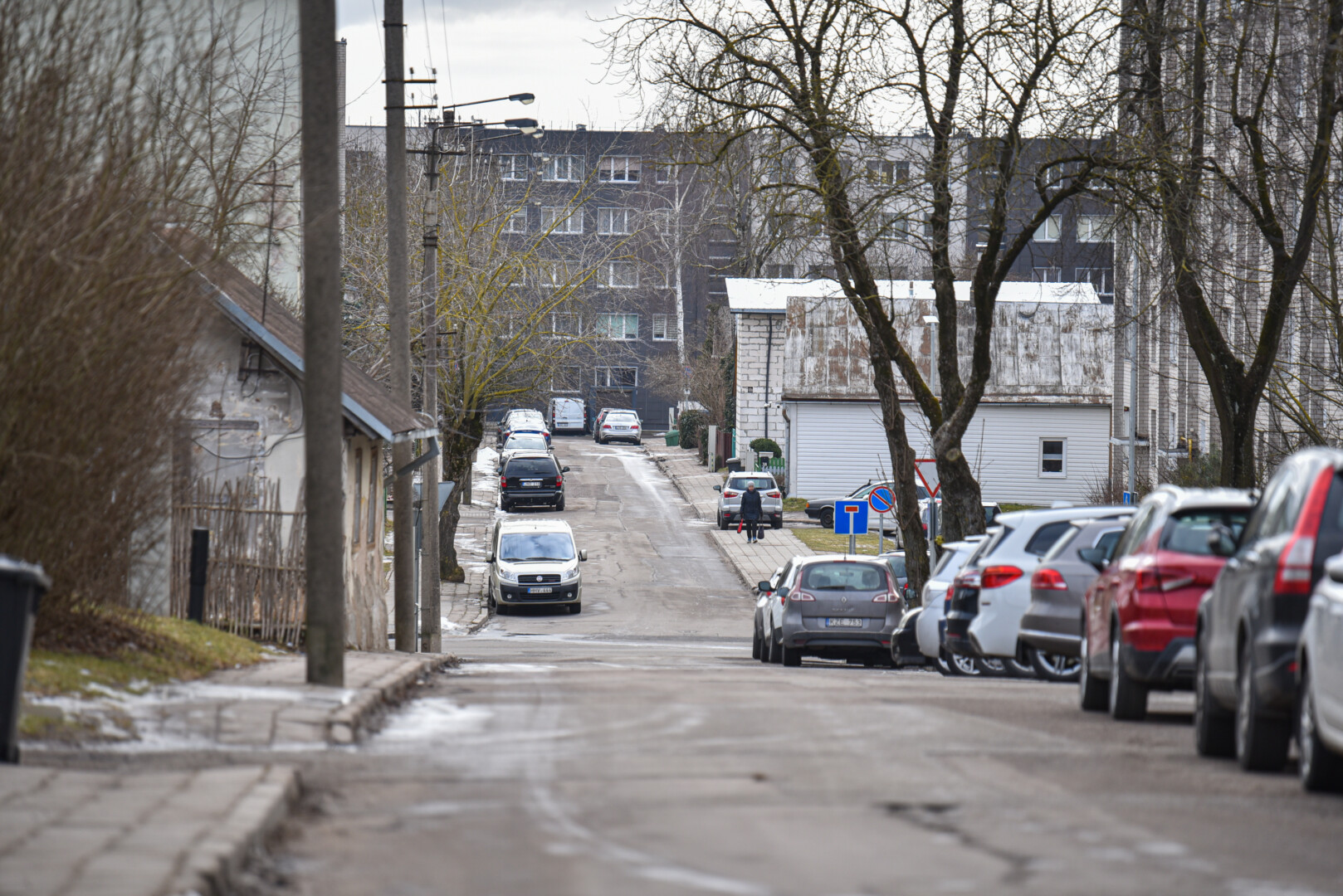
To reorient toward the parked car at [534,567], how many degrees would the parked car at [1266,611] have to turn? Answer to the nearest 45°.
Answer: approximately 45° to its left

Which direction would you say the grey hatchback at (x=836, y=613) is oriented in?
away from the camera

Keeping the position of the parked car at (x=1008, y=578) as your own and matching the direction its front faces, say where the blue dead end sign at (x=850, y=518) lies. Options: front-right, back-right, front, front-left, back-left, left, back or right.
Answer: front-left

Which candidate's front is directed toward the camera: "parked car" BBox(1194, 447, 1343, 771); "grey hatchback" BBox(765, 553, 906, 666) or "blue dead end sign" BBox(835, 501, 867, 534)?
the blue dead end sign

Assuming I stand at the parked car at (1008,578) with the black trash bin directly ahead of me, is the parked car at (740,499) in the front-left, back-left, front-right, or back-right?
back-right

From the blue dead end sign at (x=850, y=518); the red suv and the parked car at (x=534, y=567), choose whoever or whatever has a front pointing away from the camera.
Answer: the red suv

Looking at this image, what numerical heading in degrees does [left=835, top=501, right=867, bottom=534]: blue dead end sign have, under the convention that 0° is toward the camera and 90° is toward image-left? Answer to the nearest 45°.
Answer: approximately 0°

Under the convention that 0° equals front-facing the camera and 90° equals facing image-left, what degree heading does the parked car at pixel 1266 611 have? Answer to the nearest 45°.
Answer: approximately 180°

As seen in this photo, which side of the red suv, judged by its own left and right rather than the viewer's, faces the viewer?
back

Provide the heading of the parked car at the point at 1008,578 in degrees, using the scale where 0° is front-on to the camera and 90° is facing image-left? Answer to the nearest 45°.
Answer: approximately 225°

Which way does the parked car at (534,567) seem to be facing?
toward the camera

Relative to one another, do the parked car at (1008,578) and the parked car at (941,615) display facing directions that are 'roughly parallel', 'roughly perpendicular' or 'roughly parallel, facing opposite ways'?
roughly parallel

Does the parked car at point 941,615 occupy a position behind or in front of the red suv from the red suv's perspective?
in front

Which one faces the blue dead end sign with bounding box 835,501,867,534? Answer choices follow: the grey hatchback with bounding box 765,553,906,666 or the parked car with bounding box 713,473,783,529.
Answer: the grey hatchback

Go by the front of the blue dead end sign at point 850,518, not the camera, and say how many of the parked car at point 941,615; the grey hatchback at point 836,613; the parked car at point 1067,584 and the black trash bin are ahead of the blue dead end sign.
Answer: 4

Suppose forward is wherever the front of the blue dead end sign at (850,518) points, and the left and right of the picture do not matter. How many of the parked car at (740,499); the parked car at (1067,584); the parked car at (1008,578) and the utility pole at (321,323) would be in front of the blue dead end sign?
3

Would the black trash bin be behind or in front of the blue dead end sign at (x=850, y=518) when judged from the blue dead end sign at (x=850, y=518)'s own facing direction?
in front
